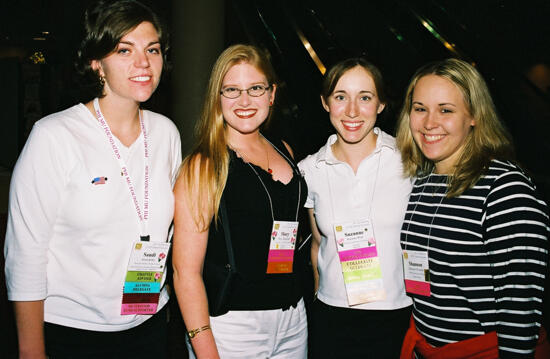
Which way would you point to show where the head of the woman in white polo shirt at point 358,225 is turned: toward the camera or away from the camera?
toward the camera

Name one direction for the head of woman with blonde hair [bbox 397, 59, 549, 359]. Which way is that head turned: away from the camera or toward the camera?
toward the camera

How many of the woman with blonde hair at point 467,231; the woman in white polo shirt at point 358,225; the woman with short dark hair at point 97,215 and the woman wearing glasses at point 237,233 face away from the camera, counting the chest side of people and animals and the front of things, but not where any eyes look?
0

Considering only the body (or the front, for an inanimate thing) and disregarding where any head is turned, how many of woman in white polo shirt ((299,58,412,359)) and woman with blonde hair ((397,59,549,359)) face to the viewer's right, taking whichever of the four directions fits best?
0

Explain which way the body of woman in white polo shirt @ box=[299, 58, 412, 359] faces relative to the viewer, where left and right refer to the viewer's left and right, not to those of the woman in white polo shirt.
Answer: facing the viewer

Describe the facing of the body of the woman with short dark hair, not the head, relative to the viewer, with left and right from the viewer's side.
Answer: facing the viewer and to the right of the viewer

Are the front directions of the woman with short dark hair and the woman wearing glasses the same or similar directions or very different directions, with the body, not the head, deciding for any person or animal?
same or similar directions

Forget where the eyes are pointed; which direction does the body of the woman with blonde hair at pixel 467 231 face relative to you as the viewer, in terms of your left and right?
facing the viewer and to the left of the viewer

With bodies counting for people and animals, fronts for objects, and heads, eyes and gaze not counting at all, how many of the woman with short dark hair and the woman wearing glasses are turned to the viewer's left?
0
